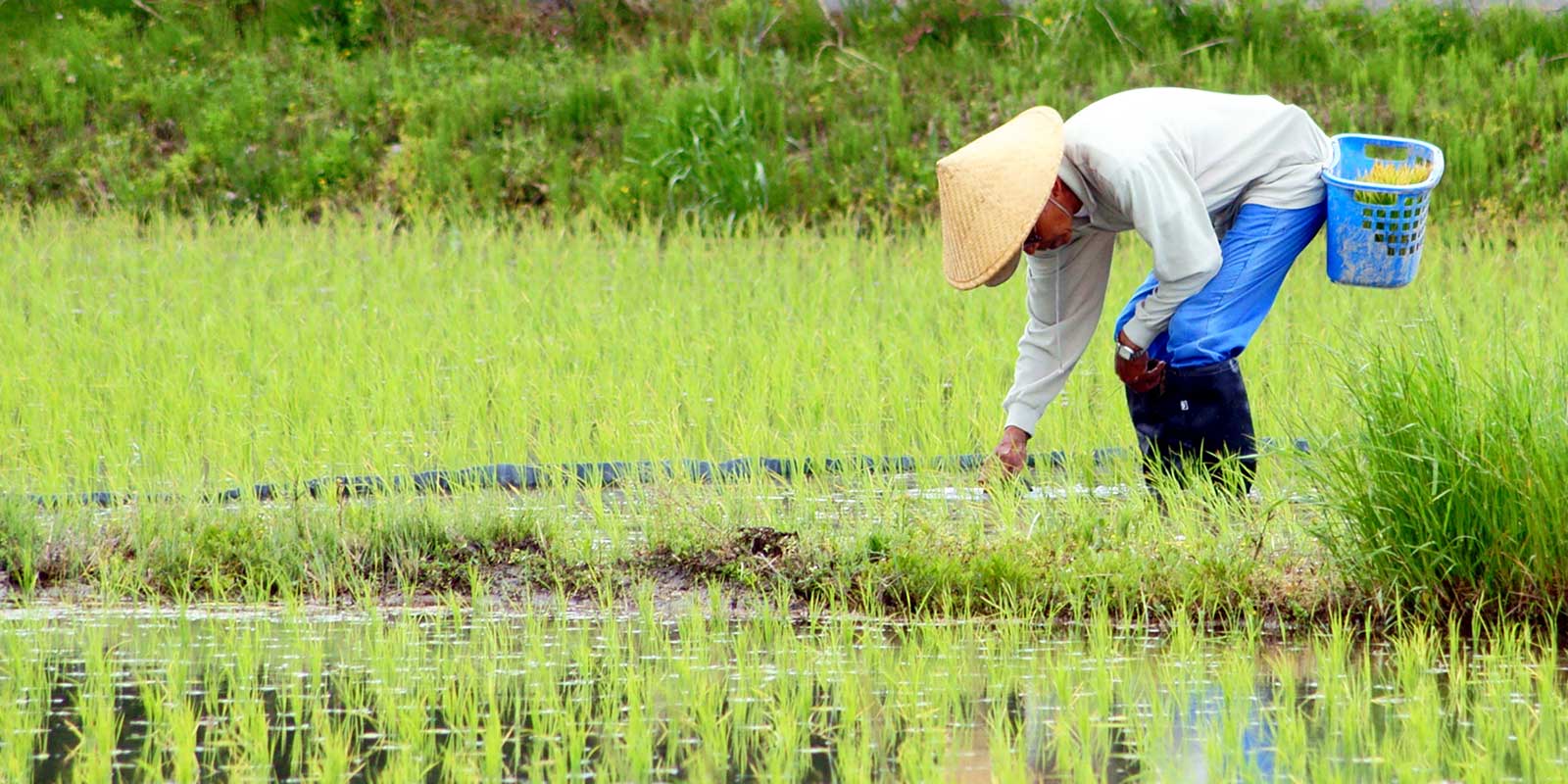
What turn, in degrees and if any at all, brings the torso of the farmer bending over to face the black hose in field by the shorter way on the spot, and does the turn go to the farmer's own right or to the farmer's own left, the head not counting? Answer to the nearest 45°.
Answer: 0° — they already face it

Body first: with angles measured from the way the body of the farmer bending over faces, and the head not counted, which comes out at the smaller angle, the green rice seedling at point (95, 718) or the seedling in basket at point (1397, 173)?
the green rice seedling

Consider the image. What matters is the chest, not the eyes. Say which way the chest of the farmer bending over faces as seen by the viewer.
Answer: to the viewer's left

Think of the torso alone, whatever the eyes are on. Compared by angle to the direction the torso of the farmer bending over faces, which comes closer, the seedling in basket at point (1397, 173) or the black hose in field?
the black hose in field

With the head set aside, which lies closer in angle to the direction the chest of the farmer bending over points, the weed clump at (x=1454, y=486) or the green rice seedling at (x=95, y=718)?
the green rice seedling
